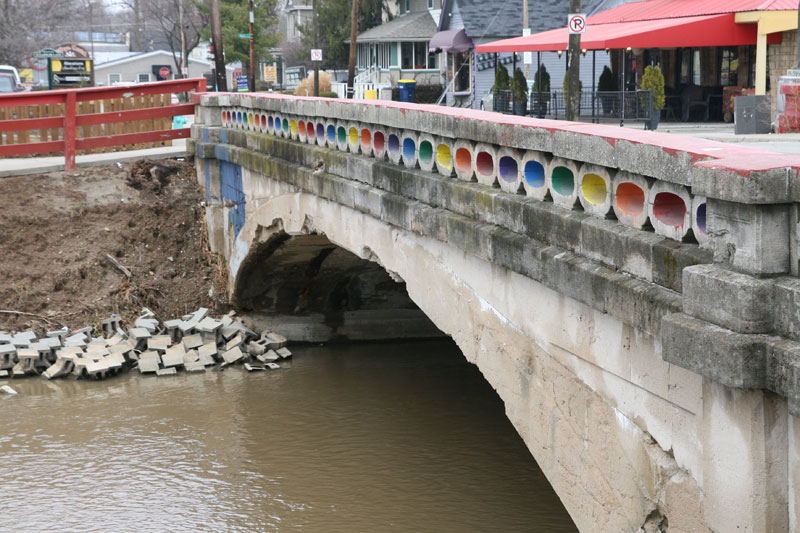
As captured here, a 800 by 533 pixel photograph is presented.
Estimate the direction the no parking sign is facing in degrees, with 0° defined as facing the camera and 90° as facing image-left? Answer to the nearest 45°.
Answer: approximately 0°

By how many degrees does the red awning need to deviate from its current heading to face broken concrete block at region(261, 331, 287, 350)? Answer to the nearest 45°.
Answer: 0° — it already faces it

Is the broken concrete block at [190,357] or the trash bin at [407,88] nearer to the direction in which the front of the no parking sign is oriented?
the broken concrete block

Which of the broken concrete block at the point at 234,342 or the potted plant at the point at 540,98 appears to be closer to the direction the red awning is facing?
the broken concrete block

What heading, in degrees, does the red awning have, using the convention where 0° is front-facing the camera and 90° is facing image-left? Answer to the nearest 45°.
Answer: approximately 45°

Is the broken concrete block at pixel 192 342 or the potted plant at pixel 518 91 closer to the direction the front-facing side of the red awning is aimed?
the broken concrete block

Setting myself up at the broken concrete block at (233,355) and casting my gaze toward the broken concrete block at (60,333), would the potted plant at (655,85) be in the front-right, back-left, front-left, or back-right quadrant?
back-right

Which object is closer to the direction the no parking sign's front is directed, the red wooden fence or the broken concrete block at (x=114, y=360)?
the broken concrete block

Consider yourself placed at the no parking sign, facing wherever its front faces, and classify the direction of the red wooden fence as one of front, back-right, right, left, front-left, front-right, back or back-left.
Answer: right

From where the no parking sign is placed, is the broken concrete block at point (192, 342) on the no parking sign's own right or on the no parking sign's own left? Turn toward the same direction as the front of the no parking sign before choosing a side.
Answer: on the no parking sign's own right

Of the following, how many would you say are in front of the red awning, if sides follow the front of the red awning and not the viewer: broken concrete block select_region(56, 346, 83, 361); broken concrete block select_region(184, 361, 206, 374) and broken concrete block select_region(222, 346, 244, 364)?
3

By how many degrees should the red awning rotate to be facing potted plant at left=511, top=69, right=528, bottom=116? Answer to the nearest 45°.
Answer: approximately 90° to its right

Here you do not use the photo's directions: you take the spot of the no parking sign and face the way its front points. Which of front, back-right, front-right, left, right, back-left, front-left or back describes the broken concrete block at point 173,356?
front-right
